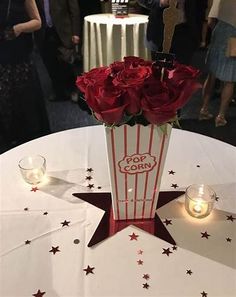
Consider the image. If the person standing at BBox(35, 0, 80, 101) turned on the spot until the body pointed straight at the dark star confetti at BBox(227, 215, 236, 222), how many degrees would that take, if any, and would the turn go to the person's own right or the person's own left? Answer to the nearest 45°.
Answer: approximately 45° to the person's own left

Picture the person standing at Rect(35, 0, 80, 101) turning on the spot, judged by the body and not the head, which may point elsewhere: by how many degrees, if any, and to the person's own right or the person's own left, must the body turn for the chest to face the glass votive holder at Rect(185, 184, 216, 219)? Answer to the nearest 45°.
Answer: approximately 45° to the person's own left

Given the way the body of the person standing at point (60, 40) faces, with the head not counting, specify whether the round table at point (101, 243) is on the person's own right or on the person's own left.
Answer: on the person's own left

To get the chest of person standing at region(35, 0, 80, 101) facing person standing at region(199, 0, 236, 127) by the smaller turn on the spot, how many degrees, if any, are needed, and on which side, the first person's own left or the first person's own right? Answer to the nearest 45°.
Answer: approximately 90° to the first person's own left

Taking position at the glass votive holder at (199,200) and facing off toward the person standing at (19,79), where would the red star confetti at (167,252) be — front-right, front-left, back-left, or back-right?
back-left

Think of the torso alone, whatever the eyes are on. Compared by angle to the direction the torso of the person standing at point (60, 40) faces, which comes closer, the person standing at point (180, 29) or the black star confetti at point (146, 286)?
the black star confetti

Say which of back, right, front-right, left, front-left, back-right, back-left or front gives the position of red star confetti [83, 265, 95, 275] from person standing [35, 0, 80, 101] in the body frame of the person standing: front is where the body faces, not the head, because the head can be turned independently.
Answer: front-left

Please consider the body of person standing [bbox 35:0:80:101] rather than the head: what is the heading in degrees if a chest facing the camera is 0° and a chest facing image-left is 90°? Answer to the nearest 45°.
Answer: approximately 45°
